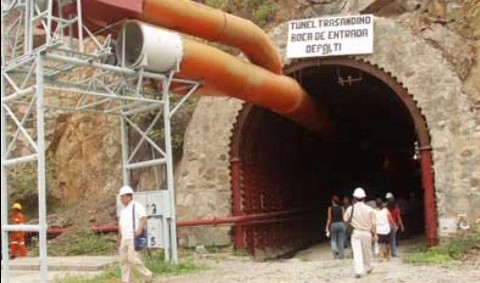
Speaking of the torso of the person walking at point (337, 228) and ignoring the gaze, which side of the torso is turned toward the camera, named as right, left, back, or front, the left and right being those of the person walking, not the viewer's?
back

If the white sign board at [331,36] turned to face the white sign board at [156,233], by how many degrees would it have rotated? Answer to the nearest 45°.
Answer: approximately 45° to its right

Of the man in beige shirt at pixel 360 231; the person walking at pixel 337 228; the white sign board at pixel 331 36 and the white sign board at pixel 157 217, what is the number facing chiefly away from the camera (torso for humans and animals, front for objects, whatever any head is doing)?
2

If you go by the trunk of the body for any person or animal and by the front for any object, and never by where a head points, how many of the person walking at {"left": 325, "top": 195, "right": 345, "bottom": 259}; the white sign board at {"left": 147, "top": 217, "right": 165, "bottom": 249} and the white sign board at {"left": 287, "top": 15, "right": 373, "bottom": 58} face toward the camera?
2
